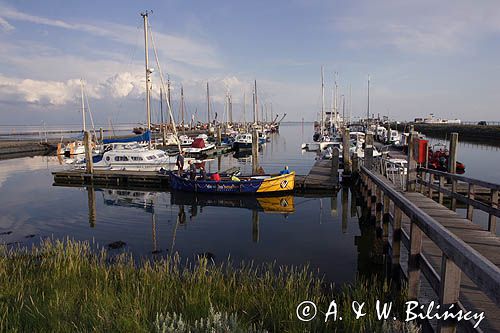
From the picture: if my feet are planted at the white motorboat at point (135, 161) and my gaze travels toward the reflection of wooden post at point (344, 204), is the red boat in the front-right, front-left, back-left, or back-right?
front-left

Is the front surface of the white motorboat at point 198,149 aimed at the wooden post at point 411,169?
no

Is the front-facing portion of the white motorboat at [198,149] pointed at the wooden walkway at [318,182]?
no

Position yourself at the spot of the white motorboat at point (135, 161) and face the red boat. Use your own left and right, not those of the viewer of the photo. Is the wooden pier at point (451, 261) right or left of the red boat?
right

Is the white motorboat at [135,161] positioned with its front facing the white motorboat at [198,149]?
no
